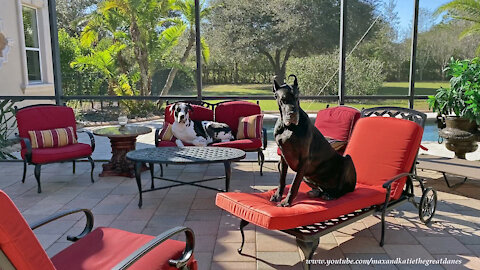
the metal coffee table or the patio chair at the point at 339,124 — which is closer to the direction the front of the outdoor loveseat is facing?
the metal coffee table

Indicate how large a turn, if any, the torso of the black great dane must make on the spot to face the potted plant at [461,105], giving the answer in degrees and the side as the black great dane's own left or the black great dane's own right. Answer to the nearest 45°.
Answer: approximately 180°

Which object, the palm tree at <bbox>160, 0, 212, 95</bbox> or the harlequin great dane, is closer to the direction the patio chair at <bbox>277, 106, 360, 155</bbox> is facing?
the harlequin great dane

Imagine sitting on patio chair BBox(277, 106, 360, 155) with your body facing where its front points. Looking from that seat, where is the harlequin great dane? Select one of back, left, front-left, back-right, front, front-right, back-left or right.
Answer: front-right

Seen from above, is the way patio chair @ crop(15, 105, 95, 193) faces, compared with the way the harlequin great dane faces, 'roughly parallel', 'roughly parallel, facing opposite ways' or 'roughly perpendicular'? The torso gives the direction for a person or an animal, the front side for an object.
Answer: roughly perpendicular

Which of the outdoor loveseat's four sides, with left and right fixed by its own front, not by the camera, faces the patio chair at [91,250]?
front

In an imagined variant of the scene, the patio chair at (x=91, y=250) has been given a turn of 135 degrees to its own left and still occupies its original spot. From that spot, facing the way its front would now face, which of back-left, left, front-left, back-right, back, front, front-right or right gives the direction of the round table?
right

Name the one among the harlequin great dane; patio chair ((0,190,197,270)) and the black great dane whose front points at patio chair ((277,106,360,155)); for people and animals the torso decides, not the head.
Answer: patio chair ((0,190,197,270))

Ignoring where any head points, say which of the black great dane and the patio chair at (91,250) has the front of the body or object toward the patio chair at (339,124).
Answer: the patio chair at (91,250)

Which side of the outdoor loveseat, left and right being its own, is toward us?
front

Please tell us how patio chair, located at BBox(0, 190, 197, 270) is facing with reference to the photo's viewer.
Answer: facing away from the viewer and to the right of the viewer

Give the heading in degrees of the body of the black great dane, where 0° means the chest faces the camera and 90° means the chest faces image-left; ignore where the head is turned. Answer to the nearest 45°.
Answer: approximately 45°

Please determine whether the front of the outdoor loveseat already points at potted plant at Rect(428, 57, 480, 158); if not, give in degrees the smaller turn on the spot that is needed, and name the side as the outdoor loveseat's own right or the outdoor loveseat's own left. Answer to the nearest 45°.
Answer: approximately 90° to the outdoor loveseat's own left

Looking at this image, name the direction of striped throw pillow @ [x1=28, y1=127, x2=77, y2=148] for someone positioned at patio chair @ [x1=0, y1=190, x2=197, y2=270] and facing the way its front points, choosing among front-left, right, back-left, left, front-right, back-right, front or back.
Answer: front-left

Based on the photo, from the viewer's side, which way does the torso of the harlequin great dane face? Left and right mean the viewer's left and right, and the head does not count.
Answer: facing the viewer and to the left of the viewer

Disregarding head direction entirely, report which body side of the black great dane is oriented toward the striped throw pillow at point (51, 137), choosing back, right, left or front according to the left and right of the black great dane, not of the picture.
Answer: right

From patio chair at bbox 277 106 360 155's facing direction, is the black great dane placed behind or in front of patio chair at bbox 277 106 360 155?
in front

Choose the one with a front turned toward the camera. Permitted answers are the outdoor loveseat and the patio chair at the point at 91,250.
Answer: the outdoor loveseat

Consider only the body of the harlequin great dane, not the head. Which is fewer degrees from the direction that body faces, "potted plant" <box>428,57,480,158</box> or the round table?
the round table

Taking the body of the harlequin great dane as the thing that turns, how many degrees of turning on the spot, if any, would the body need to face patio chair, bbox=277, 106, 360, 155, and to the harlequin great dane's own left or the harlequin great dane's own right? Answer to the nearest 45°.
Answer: approximately 135° to the harlequin great dane's own left
